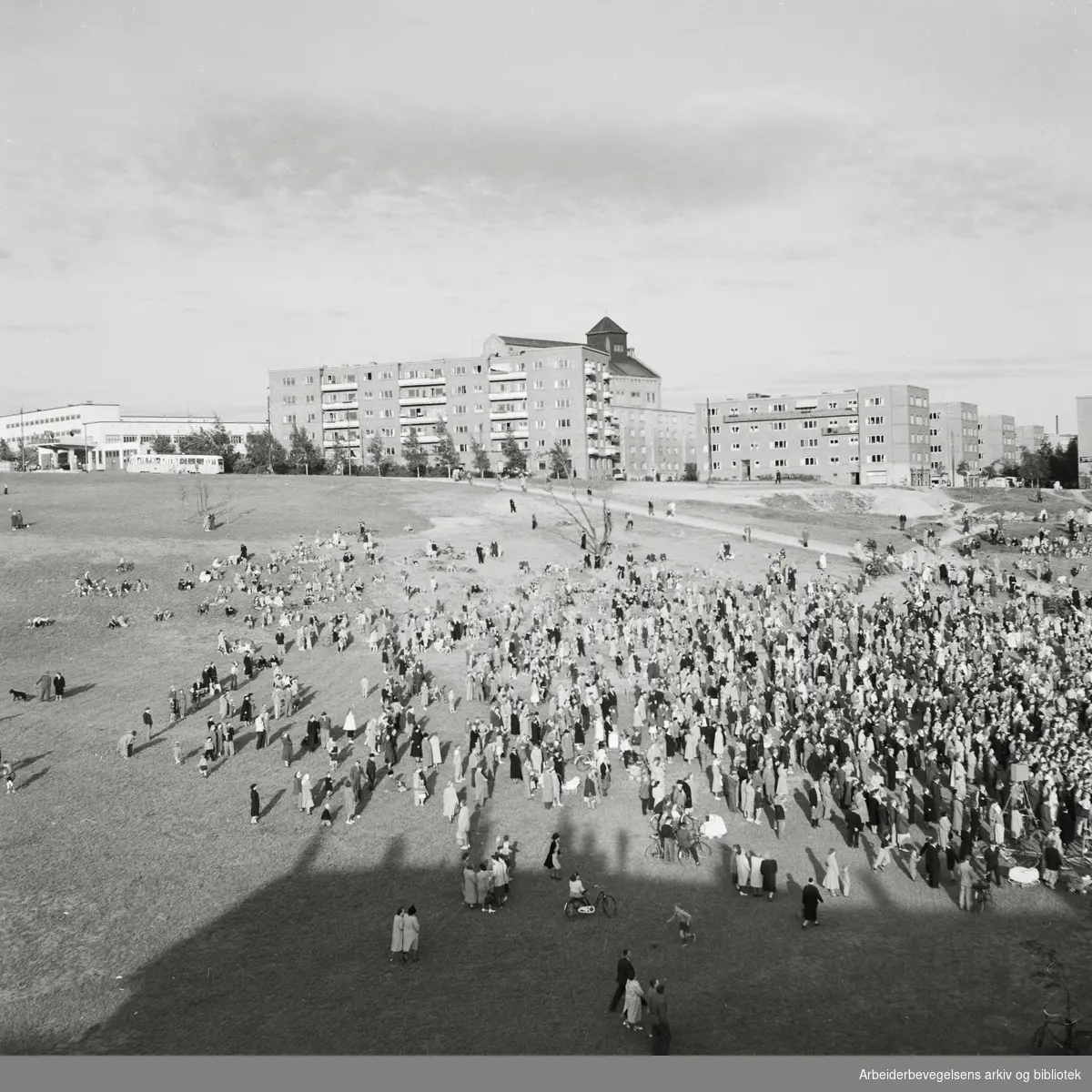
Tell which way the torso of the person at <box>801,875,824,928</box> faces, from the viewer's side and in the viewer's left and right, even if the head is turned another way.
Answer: facing away from the viewer and to the right of the viewer

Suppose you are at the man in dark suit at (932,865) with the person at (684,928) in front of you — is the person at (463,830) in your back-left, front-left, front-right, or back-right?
front-right

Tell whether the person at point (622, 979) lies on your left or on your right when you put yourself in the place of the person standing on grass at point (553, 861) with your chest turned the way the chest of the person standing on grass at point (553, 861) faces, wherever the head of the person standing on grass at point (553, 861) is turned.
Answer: on your right

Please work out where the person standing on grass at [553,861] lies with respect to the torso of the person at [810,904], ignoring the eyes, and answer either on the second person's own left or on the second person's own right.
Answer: on the second person's own left

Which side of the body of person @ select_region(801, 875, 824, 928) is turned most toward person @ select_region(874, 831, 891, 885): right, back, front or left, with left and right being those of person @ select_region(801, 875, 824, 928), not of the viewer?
front

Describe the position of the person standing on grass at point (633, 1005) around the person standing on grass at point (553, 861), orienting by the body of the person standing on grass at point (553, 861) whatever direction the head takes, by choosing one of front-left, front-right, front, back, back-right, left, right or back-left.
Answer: right

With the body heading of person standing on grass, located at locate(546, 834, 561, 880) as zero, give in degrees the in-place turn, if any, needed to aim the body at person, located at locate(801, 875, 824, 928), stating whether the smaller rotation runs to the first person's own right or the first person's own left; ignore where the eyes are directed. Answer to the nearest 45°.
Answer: approximately 45° to the first person's own right
